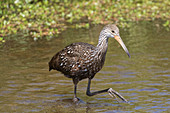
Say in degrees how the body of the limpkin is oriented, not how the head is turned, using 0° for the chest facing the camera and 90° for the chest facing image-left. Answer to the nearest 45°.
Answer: approximately 270°
